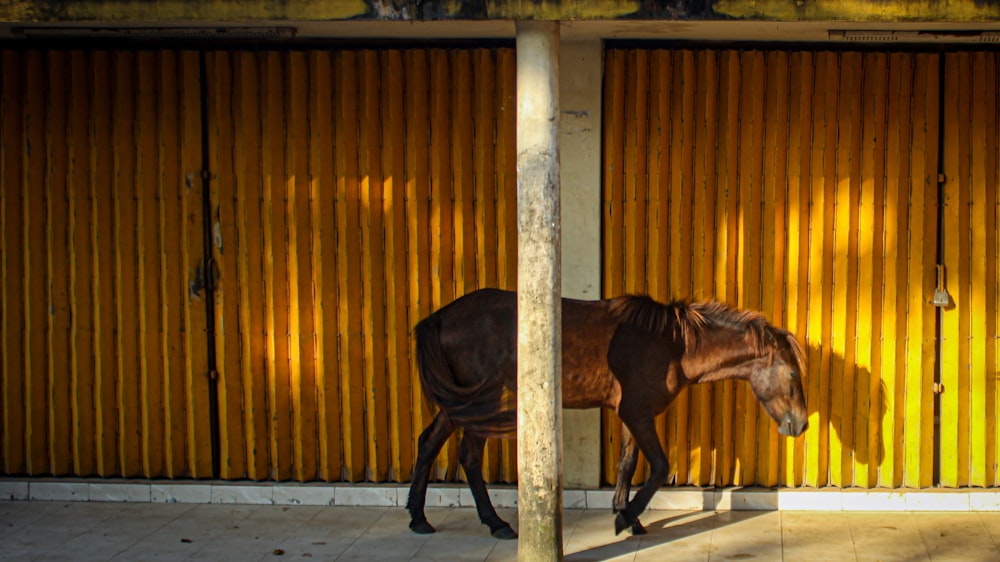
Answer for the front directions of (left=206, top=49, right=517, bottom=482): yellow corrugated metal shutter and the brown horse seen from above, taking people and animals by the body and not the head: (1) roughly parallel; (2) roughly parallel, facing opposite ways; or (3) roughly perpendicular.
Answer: roughly perpendicular

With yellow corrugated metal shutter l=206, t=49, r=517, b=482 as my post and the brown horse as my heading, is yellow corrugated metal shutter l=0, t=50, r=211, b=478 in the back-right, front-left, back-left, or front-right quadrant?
back-right

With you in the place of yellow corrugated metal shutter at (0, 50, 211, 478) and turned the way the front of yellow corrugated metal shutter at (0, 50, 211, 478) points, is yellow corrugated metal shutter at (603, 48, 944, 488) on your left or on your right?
on your left

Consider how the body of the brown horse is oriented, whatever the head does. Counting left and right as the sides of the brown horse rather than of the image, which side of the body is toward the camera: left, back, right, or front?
right

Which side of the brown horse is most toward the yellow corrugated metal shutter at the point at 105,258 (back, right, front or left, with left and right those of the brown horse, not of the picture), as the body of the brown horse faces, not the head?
back

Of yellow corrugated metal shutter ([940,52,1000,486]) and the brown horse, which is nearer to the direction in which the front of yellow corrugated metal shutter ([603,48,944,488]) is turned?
the brown horse

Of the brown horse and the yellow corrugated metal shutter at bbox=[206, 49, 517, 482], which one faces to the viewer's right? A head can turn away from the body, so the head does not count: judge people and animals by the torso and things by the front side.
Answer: the brown horse

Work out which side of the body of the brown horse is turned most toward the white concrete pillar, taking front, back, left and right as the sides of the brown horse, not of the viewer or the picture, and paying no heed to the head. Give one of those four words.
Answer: right

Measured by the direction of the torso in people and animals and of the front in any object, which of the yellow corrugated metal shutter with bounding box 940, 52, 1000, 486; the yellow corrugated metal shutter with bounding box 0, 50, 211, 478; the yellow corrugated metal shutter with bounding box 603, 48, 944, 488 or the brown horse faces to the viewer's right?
the brown horse

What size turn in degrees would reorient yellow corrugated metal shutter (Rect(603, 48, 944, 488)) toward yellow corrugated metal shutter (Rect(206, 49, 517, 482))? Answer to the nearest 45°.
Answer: approximately 90° to its right
